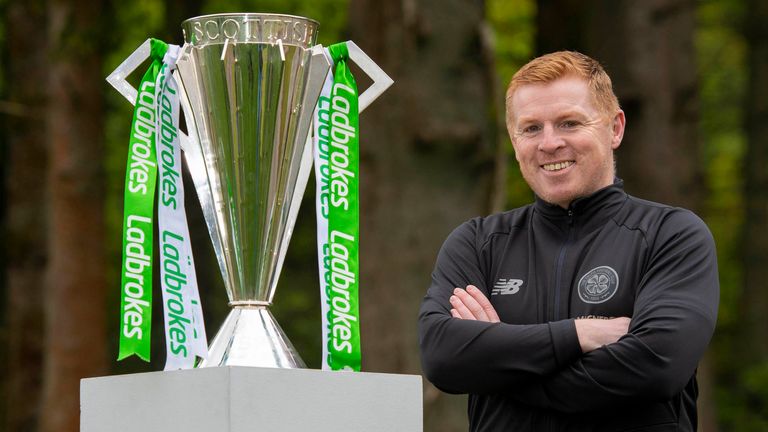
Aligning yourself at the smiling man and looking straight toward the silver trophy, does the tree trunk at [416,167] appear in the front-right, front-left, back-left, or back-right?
front-right

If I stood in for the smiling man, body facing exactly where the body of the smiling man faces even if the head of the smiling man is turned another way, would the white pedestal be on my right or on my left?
on my right

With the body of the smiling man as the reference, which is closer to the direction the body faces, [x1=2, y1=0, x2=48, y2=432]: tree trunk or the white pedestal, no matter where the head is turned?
the white pedestal

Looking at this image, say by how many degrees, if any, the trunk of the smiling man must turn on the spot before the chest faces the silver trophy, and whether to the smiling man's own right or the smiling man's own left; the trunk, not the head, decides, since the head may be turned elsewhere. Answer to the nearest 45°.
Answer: approximately 90° to the smiling man's own right

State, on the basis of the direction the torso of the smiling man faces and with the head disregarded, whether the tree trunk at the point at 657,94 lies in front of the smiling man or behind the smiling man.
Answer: behind

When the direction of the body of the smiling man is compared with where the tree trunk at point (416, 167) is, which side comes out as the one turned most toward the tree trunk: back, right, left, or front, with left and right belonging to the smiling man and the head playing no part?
back

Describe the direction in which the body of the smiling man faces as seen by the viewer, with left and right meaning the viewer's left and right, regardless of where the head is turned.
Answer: facing the viewer
